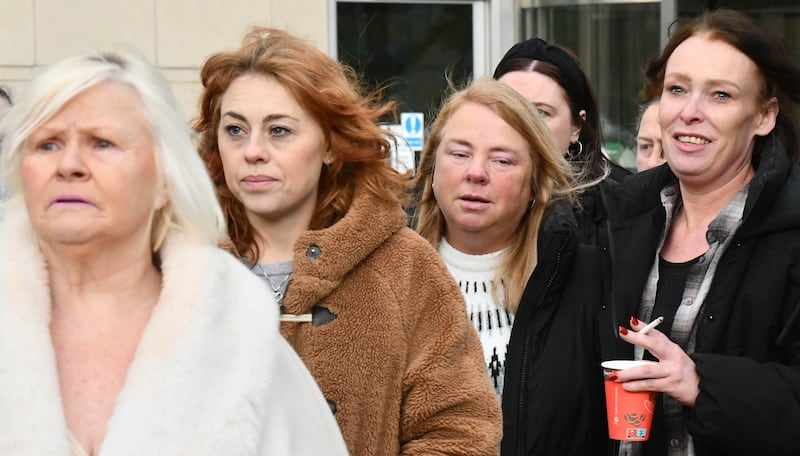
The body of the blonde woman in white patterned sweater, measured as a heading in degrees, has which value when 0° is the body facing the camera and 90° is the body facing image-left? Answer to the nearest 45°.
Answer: approximately 45°

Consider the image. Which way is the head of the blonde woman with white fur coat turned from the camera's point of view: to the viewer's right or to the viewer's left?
to the viewer's left

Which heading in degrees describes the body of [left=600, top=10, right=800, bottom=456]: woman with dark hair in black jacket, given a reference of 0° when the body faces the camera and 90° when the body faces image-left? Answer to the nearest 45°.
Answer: approximately 45°

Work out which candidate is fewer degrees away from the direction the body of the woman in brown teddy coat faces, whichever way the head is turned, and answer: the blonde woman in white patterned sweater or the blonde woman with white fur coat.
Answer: the blonde woman with white fur coat

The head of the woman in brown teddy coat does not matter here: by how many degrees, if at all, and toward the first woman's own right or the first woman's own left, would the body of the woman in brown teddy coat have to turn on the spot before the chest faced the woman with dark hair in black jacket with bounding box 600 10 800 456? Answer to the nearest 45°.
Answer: approximately 135° to the first woman's own left

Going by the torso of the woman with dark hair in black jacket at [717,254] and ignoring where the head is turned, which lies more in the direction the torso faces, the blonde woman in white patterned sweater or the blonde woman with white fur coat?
the blonde woman with white fur coat

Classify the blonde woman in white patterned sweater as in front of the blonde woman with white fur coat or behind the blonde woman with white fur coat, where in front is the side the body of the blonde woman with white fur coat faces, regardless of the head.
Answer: behind
